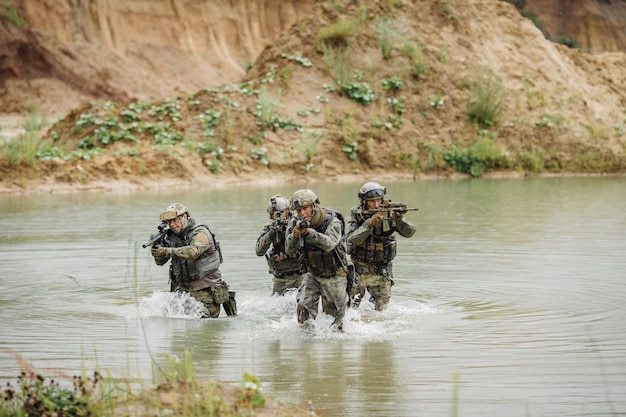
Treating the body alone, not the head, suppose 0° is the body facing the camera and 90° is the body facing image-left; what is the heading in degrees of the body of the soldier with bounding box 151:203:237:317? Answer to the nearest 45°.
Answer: approximately 45°

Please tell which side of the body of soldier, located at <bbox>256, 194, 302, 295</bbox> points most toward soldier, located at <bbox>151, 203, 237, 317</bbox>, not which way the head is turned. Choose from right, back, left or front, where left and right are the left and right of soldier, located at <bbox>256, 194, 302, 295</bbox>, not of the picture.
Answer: right

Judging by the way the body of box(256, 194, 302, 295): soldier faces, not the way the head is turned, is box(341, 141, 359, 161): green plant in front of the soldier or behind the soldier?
behind

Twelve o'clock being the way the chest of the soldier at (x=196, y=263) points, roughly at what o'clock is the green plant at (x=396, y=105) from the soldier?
The green plant is roughly at 5 o'clock from the soldier.

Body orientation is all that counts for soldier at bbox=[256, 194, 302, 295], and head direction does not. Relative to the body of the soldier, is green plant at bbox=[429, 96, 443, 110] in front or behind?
behind

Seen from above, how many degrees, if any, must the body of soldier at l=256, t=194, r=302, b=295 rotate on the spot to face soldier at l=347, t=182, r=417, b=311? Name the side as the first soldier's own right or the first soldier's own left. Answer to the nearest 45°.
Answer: approximately 90° to the first soldier's own left

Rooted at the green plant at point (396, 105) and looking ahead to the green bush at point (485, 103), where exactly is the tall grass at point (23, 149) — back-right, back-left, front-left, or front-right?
back-right

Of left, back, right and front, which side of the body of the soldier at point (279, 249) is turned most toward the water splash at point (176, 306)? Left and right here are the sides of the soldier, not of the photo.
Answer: right

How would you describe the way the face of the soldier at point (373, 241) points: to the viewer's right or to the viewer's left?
to the viewer's right

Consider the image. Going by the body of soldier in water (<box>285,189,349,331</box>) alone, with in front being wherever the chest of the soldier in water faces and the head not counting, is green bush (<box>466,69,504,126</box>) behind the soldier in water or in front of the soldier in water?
behind
